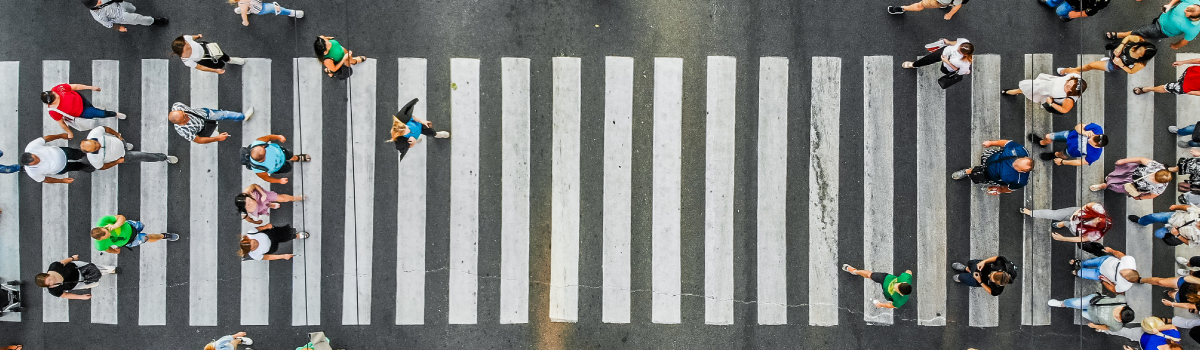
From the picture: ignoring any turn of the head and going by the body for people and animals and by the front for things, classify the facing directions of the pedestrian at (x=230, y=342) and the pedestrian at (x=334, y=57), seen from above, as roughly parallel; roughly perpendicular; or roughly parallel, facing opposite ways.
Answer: roughly parallel

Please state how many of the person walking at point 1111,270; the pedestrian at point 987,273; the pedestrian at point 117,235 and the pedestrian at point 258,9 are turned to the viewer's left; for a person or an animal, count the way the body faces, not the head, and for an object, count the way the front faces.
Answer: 2
